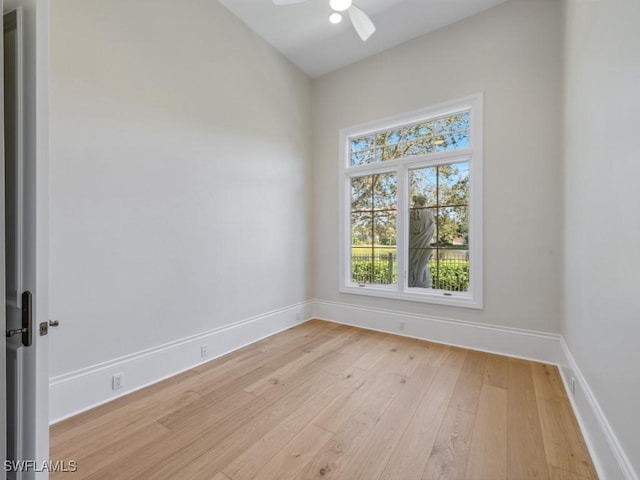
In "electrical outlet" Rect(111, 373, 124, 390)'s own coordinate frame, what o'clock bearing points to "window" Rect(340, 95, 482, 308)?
The window is roughly at 11 o'clock from the electrical outlet.

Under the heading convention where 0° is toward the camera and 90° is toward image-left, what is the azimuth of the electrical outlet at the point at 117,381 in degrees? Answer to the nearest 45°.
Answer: approximately 315°

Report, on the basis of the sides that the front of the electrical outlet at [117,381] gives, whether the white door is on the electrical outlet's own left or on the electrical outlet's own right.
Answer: on the electrical outlet's own right
